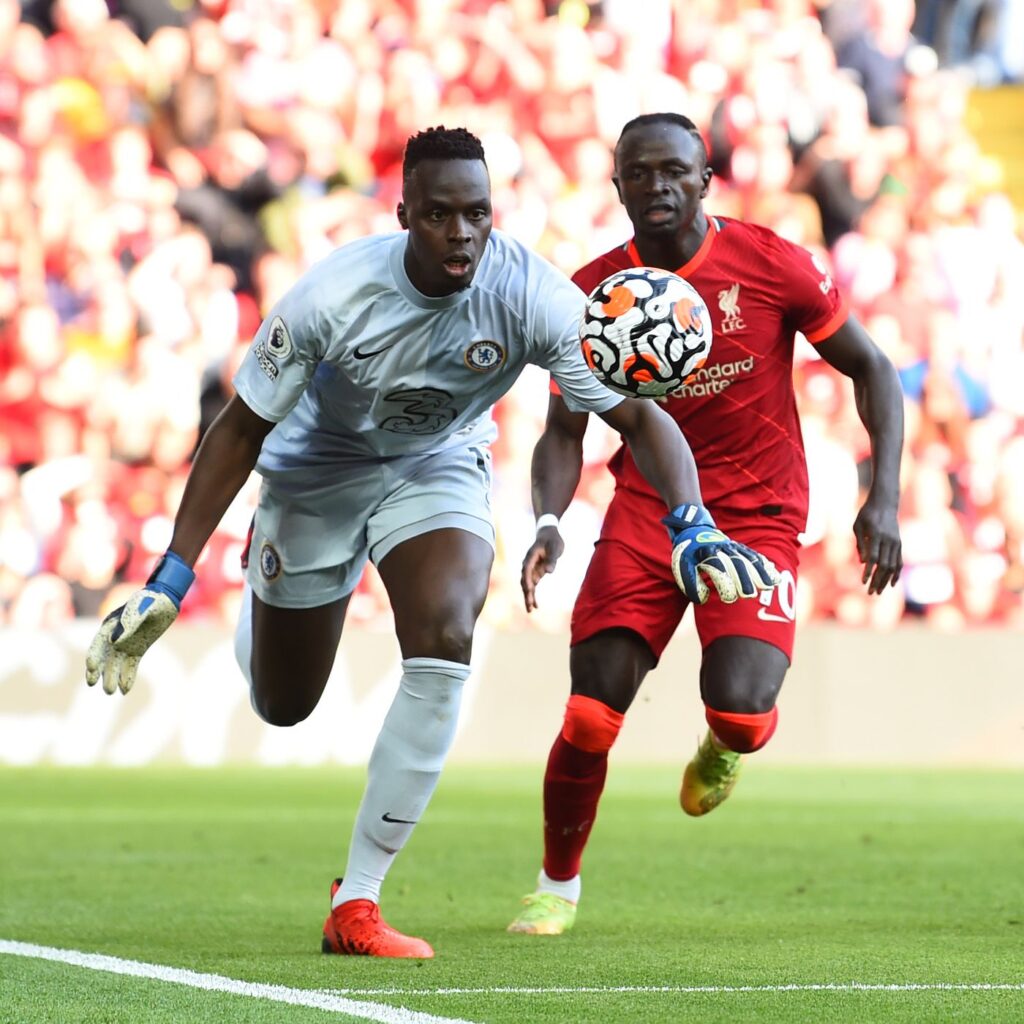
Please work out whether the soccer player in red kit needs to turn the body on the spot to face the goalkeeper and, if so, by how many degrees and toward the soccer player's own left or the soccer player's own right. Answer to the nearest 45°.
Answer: approximately 45° to the soccer player's own right

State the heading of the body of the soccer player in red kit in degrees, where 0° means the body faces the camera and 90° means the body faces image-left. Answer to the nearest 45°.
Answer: approximately 0°
